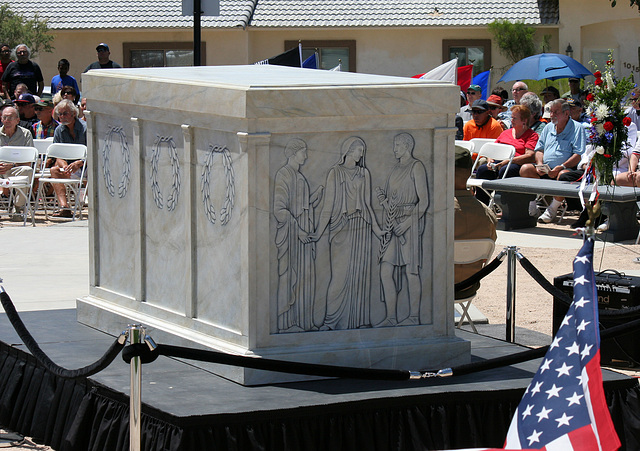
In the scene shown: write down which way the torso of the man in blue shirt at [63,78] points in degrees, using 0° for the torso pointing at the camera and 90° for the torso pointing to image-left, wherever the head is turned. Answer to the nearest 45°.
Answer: approximately 0°

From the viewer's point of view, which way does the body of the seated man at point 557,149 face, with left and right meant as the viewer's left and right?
facing the viewer and to the left of the viewer

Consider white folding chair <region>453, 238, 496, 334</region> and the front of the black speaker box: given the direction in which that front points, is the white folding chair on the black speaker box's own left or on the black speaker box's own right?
on the black speaker box's own right

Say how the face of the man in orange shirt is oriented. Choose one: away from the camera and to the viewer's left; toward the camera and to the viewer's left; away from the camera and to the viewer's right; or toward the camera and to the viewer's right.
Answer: toward the camera and to the viewer's left

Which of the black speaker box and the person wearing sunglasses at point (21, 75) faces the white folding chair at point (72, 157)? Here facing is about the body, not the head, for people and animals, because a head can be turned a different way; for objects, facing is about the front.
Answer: the person wearing sunglasses

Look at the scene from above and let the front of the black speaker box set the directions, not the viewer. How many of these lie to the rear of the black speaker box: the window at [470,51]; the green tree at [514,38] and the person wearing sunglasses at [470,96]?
3

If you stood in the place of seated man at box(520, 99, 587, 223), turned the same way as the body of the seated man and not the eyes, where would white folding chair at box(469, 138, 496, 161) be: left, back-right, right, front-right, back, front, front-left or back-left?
right

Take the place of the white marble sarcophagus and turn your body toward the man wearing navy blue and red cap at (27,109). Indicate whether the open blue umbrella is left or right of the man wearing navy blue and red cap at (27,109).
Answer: right

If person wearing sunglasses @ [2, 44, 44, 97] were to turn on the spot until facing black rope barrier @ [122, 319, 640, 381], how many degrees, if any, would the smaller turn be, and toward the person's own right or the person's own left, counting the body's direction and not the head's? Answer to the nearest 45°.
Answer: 0° — they already face it

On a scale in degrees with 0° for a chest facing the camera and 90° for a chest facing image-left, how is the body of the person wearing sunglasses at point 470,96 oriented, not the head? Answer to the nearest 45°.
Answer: approximately 45°

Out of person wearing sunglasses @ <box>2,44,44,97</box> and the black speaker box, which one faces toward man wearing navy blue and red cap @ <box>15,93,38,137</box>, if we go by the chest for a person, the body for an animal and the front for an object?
the person wearing sunglasses

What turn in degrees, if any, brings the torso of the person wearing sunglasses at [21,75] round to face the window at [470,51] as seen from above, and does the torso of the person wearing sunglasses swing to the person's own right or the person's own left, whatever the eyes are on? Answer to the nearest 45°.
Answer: approximately 135° to the person's own left

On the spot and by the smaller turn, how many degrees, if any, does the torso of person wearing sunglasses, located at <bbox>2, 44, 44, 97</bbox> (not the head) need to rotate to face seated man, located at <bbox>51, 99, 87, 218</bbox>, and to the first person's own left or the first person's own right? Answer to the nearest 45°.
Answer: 0° — they already face them

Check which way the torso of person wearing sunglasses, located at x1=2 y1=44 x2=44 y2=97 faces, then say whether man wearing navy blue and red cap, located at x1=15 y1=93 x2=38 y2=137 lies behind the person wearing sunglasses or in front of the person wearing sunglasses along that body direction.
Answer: in front

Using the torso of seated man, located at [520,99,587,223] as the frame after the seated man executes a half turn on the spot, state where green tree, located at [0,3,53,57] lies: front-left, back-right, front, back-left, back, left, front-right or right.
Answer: left

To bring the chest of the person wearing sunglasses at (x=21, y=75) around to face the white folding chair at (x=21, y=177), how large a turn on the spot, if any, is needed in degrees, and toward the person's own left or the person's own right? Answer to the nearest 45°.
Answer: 0° — they already face it

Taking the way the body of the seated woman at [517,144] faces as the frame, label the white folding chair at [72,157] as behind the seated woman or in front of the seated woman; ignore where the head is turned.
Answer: in front
